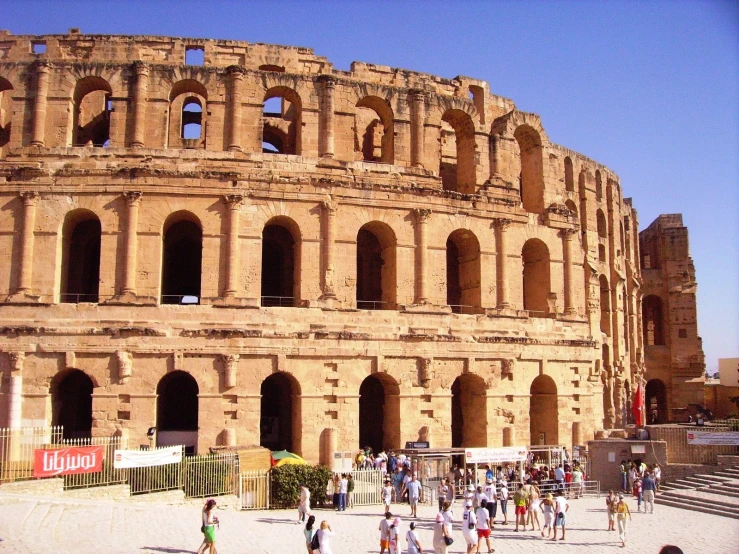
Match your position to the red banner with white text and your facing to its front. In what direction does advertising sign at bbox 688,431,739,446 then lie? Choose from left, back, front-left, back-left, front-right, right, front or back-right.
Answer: left

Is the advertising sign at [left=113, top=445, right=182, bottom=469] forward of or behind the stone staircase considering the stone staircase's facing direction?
forward

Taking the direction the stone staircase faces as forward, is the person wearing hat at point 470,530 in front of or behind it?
in front

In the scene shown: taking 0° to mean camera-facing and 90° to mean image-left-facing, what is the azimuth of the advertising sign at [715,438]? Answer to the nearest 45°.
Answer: approximately 0°

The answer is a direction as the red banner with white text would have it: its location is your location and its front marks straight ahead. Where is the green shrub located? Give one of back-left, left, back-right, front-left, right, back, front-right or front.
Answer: left

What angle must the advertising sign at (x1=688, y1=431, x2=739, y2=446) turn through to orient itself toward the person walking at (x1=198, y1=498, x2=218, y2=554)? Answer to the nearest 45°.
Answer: approximately 45° to its right

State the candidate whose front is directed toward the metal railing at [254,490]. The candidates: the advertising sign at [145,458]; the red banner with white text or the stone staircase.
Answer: the stone staircase

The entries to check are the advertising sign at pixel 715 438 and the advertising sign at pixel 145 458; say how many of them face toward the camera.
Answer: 2

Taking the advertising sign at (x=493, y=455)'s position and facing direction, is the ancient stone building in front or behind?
behind

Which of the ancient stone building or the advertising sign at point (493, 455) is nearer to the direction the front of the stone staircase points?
the advertising sign

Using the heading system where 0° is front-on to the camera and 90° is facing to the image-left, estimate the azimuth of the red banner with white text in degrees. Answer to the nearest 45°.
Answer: approximately 0°
